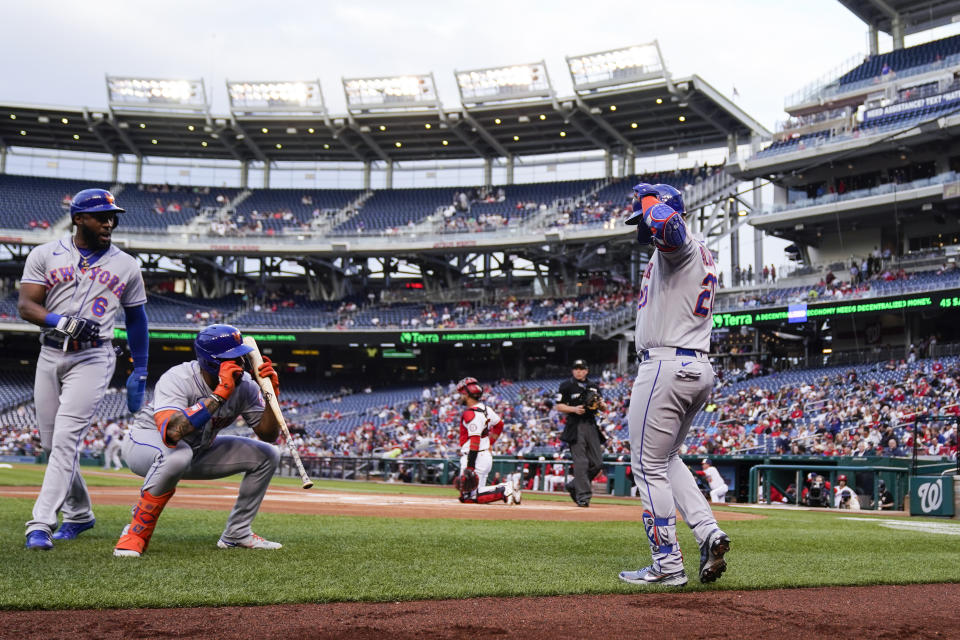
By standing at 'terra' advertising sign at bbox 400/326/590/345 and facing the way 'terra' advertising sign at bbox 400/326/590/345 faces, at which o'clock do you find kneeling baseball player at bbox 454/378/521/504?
The kneeling baseball player is roughly at 12 o'clock from the 'terra' advertising sign.

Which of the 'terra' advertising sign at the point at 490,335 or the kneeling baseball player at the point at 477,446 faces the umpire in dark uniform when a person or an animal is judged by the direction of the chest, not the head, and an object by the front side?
the 'terra' advertising sign

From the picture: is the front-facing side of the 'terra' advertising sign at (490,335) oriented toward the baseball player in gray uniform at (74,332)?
yes

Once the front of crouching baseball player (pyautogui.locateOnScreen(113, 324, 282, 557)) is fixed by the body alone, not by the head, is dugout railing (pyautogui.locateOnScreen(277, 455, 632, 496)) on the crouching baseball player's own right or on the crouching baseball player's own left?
on the crouching baseball player's own left

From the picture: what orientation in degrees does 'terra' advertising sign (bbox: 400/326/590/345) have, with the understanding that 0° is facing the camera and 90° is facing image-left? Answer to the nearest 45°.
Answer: approximately 0°

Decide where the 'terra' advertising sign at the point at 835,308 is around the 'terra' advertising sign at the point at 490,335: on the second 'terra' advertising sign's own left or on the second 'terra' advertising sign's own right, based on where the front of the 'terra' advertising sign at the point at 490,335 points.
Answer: on the second 'terra' advertising sign's own left

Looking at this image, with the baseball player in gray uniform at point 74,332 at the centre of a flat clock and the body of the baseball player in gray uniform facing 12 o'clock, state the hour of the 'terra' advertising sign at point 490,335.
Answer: The 'terra' advertising sign is roughly at 7 o'clock from the baseball player in gray uniform.
